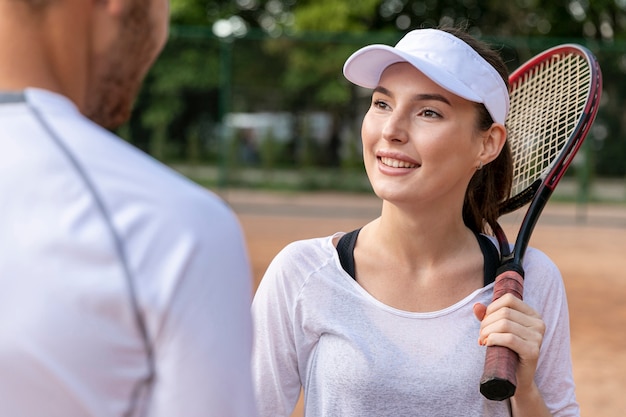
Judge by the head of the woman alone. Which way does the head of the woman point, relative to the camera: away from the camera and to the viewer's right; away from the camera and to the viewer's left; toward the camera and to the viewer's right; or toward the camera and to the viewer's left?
toward the camera and to the viewer's left

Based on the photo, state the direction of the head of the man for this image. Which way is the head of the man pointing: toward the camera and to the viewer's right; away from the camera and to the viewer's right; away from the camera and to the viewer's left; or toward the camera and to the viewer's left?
away from the camera and to the viewer's right

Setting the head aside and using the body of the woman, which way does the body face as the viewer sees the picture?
toward the camera

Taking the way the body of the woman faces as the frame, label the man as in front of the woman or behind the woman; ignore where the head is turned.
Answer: in front
